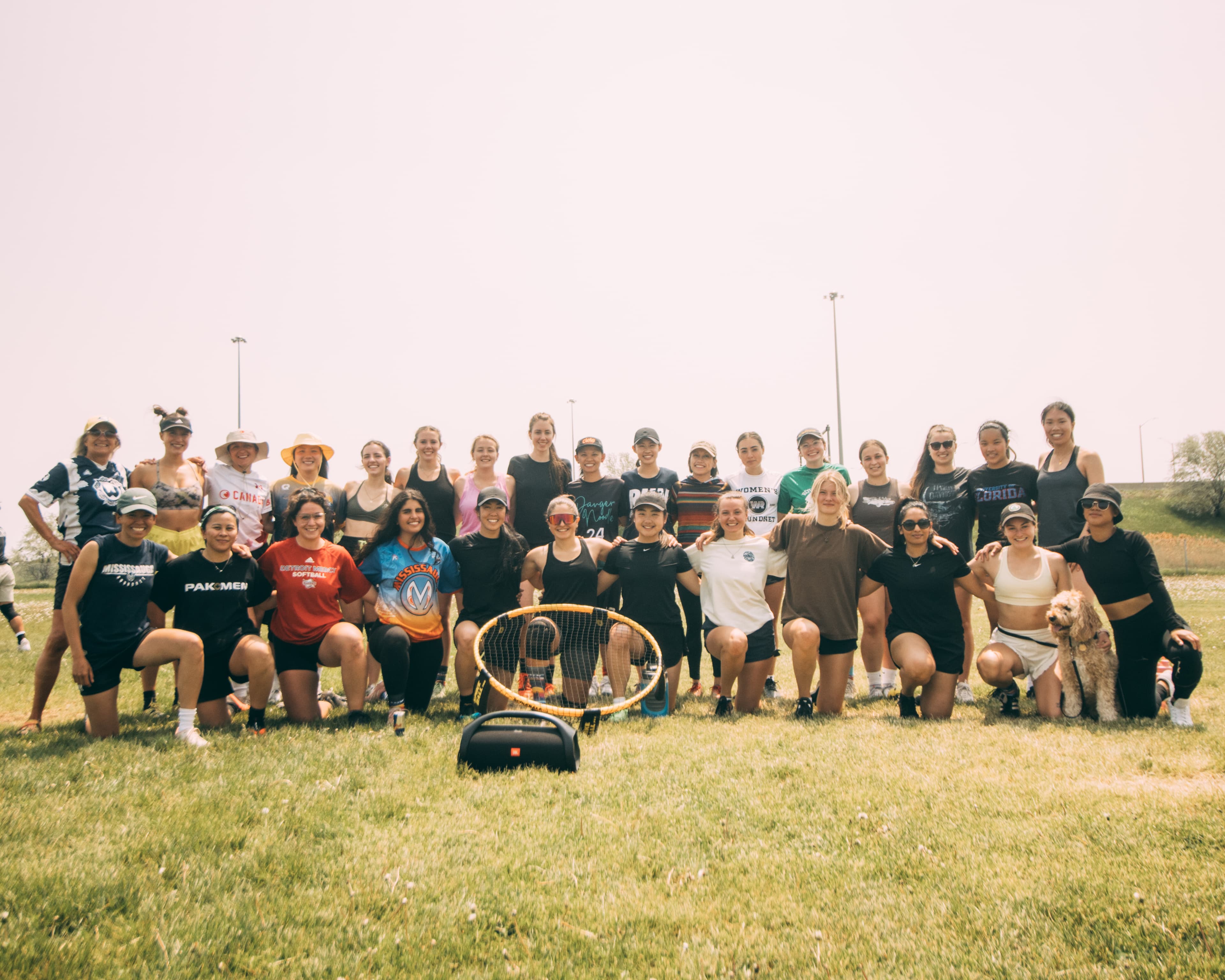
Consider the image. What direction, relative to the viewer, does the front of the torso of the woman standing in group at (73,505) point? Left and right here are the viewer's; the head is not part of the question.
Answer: facing the viewer and to the right of the viewer

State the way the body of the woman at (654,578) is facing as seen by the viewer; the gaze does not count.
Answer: toward the camera

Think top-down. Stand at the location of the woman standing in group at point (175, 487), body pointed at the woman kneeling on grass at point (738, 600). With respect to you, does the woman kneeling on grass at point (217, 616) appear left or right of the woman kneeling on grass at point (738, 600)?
right

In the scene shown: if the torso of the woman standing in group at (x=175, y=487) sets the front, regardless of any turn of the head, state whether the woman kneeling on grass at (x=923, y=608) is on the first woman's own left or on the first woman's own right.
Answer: on the first woman's own left

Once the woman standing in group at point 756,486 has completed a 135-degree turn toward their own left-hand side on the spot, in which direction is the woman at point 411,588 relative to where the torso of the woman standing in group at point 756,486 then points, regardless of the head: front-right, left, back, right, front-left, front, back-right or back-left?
back

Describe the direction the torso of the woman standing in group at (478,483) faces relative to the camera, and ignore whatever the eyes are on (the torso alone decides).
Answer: toward the camera

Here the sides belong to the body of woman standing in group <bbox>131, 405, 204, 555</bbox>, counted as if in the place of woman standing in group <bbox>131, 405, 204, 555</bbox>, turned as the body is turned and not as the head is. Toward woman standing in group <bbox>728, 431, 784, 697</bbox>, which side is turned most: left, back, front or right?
left
